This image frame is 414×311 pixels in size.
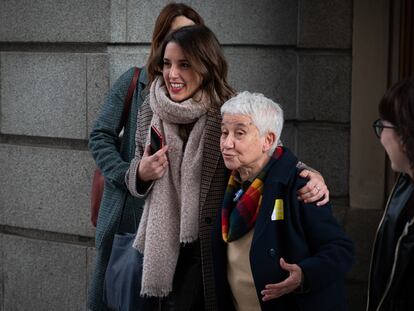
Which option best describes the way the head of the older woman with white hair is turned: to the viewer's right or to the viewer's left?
to the viewer's left

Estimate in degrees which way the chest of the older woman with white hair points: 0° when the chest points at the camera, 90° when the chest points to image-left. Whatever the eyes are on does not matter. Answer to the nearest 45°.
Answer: approximately 45°

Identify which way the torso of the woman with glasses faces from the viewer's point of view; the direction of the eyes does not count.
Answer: to the viewer's left

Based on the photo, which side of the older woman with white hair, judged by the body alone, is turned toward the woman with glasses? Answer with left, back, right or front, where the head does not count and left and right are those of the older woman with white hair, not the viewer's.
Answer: left

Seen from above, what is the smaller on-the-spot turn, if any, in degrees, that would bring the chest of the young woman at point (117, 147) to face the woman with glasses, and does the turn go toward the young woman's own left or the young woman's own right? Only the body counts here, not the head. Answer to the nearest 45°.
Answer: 0° — they already face them

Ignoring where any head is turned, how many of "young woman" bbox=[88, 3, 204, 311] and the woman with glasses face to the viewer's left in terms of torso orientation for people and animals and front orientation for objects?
1
